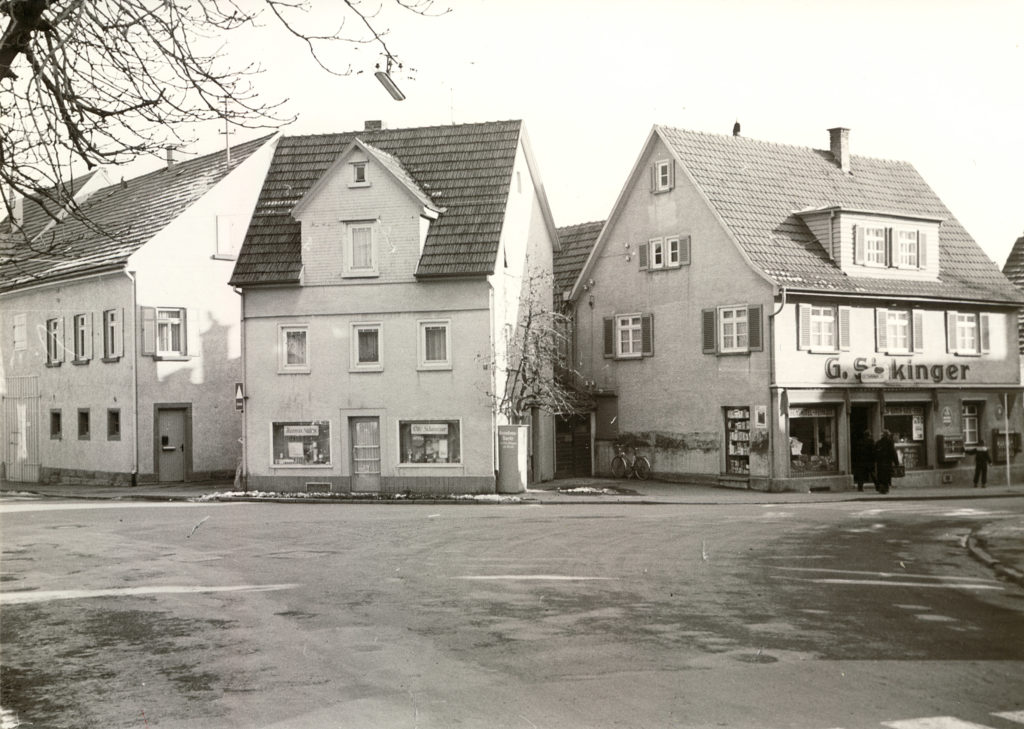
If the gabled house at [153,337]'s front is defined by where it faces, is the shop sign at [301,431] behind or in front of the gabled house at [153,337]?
in front

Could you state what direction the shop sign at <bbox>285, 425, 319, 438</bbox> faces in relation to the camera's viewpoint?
facing the viewer

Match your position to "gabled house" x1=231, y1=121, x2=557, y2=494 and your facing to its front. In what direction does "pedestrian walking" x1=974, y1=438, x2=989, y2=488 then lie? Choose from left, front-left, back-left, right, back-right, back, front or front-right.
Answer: left

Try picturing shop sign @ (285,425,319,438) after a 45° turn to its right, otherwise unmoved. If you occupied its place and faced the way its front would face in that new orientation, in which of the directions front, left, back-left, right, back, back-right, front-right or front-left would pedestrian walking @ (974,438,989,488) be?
back-left

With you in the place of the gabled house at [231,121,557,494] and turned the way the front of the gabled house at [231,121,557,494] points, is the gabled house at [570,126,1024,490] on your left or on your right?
on your left

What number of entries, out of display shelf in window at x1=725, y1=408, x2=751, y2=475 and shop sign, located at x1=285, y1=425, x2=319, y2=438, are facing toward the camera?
2

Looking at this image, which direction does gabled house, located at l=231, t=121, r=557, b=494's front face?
toward the camera

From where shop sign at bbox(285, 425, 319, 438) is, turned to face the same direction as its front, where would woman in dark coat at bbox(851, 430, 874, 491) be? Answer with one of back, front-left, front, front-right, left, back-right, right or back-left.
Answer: left

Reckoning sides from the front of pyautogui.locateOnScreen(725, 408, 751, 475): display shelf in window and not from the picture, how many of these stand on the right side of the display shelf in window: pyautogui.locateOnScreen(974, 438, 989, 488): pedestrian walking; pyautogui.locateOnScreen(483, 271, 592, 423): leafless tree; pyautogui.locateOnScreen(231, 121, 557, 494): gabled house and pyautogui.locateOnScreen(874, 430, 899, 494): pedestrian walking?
2
